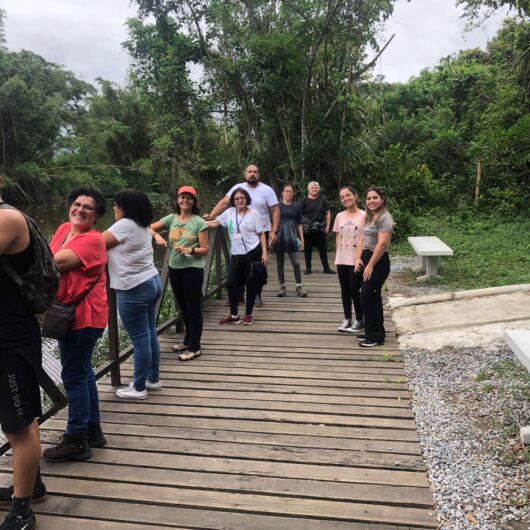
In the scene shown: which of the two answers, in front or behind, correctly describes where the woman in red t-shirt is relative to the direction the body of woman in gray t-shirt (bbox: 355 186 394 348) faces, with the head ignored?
in front

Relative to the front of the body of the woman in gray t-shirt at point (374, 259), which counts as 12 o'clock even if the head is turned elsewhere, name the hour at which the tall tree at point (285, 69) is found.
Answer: The tall tree is roughly at 4 o'clock from the woman in gray t-shirt.

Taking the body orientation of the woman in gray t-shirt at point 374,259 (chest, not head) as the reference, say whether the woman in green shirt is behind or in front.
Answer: in front

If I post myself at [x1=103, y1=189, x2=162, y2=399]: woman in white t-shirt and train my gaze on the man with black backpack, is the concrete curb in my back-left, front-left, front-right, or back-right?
back-left

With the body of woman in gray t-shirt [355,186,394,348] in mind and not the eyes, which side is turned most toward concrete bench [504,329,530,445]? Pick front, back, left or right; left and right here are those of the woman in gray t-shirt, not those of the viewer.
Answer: left

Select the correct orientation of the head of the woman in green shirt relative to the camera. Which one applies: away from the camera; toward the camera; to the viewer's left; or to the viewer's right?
toward the camera

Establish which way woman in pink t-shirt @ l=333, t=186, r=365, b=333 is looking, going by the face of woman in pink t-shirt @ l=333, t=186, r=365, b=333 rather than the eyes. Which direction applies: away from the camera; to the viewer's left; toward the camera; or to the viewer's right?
toward the camera

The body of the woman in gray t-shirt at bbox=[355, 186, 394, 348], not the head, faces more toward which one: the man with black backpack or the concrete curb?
the man with black backpack

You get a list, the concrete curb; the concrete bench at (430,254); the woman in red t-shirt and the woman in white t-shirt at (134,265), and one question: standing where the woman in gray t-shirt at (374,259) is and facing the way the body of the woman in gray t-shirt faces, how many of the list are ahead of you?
2

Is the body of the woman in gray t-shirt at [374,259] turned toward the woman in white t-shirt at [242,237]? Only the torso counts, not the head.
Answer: no

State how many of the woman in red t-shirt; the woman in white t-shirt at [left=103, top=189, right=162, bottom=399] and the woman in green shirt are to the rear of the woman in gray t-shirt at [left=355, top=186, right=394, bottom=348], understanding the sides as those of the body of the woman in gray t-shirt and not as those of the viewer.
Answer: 0

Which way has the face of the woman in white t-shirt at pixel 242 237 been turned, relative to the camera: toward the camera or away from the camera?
toward the camera

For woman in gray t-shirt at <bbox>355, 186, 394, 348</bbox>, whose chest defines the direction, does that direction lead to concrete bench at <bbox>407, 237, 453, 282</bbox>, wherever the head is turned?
no
